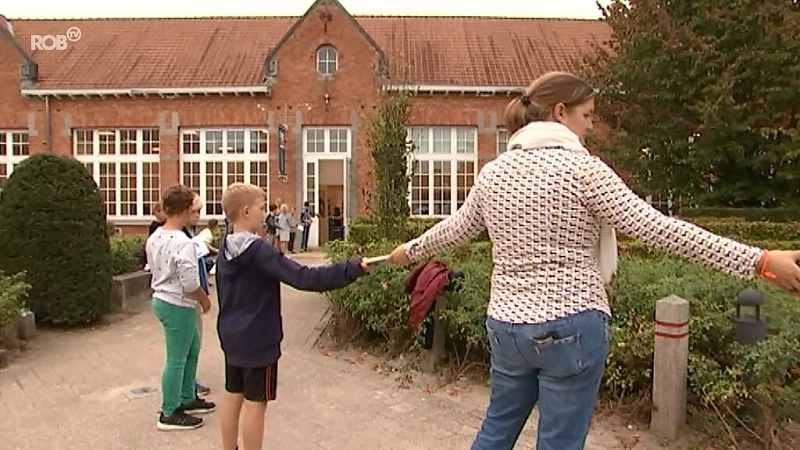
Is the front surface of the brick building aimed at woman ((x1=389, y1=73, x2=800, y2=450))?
yes

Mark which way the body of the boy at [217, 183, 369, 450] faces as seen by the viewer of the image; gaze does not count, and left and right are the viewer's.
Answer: facing away from the viewer and to the right of the viewer

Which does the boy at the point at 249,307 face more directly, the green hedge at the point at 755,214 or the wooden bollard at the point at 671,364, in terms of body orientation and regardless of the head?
the green hedge

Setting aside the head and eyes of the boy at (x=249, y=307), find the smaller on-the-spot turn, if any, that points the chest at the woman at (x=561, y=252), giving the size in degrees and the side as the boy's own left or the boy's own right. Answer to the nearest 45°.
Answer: approximately 90° to the boy's own right

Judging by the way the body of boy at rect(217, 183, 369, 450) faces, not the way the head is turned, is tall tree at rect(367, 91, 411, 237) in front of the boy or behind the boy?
in front

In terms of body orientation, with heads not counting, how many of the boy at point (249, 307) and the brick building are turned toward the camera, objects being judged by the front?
1

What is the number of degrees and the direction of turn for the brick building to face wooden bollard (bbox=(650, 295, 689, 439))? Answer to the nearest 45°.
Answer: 0° — it already faces it

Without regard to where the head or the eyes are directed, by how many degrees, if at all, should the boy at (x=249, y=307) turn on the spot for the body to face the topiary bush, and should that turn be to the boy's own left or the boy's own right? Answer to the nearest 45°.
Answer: approximately 90° to the boy's own left

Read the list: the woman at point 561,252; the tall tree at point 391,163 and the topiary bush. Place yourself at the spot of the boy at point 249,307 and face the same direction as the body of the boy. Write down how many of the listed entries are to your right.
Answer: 1

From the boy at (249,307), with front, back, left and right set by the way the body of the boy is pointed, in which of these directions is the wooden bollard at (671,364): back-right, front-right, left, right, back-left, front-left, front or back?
front-right

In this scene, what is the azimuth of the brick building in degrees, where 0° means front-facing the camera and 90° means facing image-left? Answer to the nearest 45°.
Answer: approximately 0°

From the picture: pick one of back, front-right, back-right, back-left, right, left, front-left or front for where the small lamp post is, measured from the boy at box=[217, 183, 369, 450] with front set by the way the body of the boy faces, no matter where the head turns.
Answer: front-right

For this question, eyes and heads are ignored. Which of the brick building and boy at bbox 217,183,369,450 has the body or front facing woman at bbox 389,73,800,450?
the brick building
